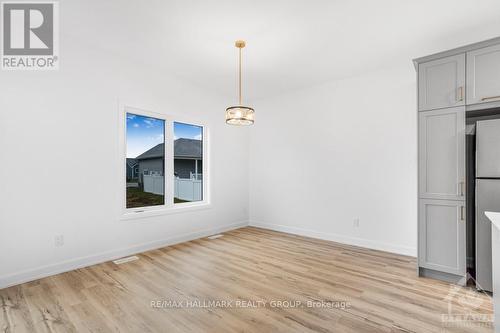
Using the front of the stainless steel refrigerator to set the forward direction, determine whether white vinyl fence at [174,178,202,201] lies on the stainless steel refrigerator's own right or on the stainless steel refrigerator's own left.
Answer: on the stainless steel refrigerator's own right

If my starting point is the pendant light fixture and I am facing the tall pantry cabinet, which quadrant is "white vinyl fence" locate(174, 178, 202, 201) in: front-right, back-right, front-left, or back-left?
back-left

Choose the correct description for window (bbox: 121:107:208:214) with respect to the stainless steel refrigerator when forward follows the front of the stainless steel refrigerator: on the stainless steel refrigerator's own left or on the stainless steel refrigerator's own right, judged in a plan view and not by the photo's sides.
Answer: on the stainless steel refrigerator's own right

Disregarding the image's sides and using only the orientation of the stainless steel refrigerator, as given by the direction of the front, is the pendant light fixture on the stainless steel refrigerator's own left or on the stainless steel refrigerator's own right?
on the stainless steel refrigerator's own right
